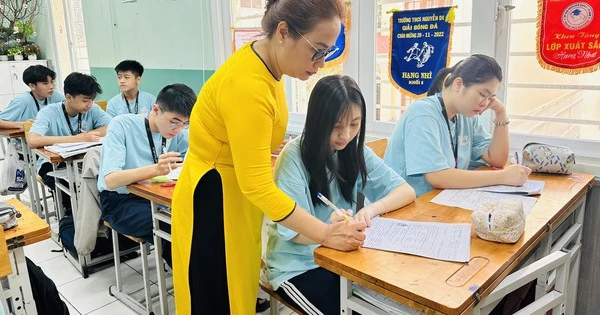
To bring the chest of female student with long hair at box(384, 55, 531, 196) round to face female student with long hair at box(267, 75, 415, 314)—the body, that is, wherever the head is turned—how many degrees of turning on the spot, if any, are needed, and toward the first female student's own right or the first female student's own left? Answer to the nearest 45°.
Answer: approximately 90° to the first female student's own right

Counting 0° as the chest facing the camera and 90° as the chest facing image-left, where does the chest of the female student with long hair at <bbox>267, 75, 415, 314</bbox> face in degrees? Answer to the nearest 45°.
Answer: approximately 315°

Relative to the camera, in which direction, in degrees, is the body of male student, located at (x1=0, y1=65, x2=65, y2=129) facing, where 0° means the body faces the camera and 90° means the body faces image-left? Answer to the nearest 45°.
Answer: approximately 315°

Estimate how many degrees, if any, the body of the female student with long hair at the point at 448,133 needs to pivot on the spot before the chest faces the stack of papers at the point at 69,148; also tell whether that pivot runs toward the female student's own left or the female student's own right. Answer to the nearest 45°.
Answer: approximately 135° to the female student's own right
